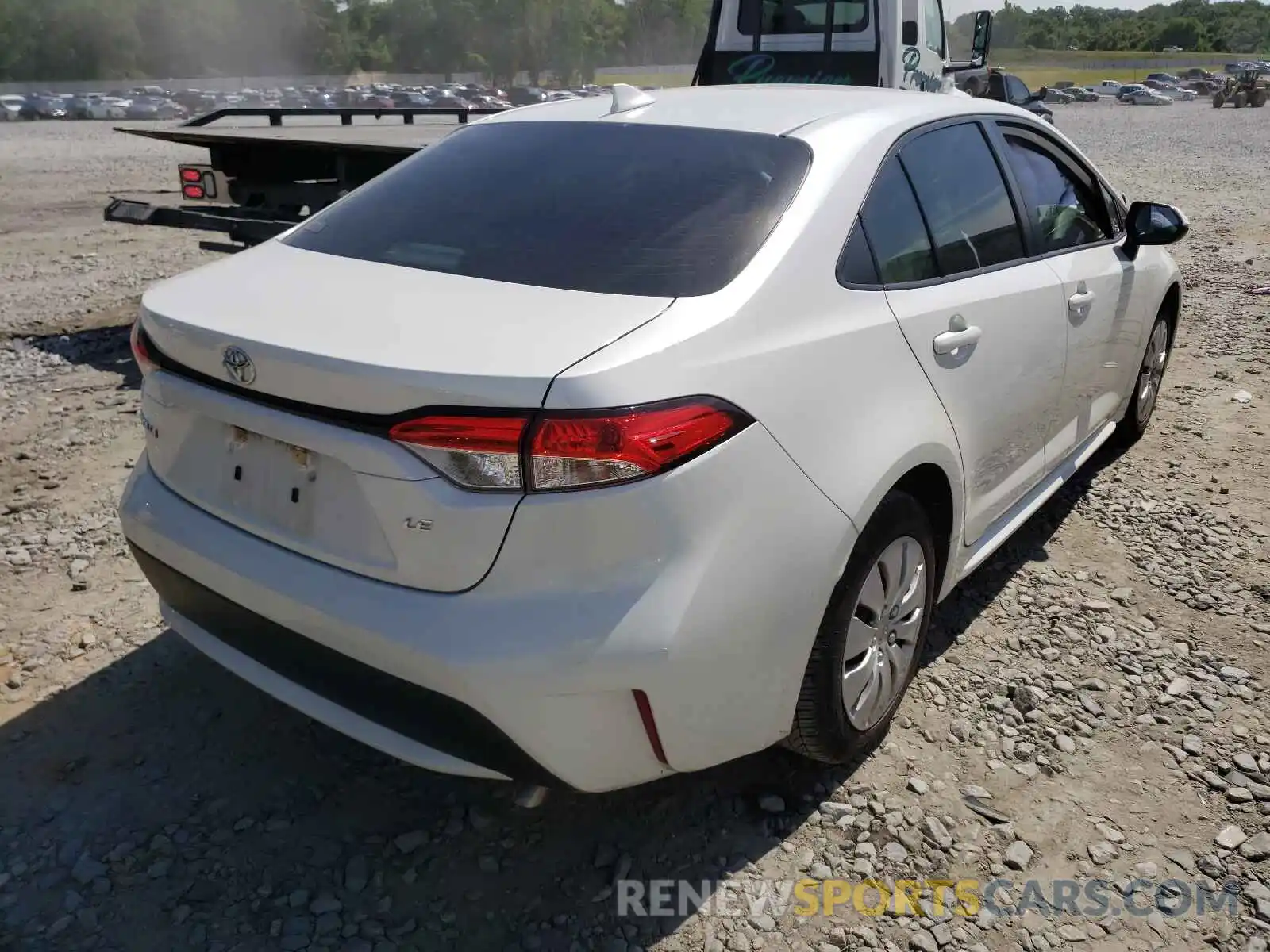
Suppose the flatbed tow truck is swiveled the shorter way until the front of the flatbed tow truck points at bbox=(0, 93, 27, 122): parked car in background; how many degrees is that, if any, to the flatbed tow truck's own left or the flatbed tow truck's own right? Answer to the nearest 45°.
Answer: approximately 90° to the flatbed tow truck's own left

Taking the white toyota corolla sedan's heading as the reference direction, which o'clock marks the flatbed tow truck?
The flatbed tow truck is roughly at 10 o'clock from the white toyota corolla sedan.

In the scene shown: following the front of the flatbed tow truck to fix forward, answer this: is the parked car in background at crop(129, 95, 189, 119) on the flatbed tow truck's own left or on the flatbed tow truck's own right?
on the flatbed tow truck's own left

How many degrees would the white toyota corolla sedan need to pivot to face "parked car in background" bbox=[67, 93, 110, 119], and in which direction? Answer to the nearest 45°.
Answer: approximately 90° to its left

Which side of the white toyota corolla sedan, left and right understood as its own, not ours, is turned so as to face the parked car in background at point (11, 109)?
left

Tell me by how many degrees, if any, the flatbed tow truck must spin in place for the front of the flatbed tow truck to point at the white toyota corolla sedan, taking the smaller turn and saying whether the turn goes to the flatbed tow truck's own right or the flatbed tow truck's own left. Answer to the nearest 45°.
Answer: approximately 135° to the flatbed tow truck's own right

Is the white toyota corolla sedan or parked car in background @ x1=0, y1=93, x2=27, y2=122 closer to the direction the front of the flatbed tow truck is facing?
the parked car in background

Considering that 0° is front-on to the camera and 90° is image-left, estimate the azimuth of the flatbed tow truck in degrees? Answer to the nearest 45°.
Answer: approximately 225°

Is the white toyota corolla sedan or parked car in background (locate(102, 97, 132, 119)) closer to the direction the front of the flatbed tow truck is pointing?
the parked car in background

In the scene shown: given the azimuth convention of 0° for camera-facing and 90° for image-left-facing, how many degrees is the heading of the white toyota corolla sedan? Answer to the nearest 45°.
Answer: approximately 225°
